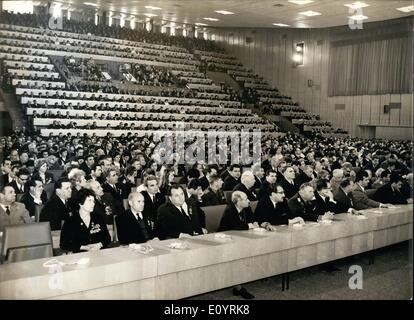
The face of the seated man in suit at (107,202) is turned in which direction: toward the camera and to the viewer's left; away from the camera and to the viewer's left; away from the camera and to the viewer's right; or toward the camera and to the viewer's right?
toward the camera and to the viewer's right

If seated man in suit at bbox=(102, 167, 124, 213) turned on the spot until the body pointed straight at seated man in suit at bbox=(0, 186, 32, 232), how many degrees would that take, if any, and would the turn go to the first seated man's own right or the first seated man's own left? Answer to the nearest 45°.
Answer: approximately 90° to the first seated man's own right

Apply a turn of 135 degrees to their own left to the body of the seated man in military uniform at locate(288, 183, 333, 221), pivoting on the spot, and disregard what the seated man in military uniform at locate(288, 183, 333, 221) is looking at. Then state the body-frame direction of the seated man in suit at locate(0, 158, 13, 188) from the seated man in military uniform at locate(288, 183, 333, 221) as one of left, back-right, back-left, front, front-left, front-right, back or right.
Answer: left

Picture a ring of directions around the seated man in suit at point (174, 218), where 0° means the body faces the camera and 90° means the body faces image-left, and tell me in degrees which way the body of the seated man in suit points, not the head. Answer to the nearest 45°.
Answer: approximately 315°

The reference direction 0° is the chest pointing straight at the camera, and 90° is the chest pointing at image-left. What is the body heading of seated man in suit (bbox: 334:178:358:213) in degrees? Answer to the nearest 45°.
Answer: approximately 315°

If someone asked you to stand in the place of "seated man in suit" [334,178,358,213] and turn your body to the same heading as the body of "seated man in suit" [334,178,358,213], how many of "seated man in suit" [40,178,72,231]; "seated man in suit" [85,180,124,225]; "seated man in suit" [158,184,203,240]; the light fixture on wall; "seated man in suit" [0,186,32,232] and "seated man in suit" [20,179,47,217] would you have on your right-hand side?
5
